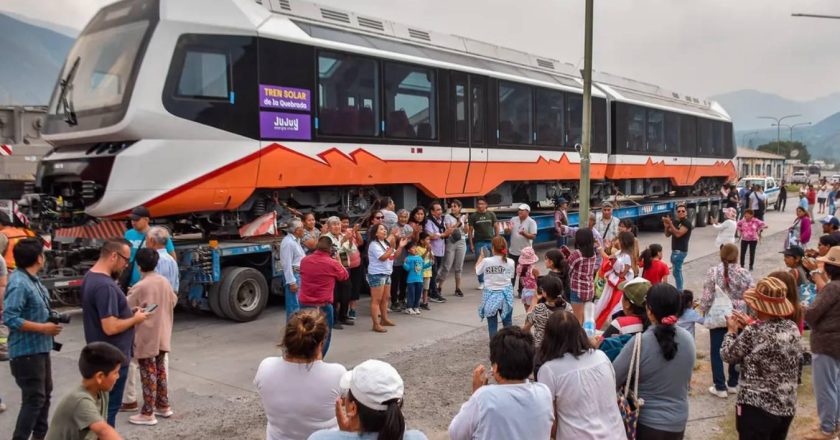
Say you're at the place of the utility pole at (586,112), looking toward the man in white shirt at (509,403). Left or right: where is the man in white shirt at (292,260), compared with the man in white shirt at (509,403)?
right

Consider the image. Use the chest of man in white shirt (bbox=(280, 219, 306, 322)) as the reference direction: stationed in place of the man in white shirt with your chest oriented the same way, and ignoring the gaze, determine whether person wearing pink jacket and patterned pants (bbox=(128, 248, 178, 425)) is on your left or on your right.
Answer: on your right

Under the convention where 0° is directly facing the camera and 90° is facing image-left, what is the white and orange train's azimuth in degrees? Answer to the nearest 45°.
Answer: approximately 45°

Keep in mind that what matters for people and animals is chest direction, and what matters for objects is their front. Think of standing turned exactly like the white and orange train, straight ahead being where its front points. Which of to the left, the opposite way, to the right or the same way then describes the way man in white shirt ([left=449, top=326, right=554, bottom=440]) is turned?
to the right

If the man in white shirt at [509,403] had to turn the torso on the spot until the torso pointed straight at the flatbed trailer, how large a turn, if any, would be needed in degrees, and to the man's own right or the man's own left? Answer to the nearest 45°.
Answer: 0° — they already face it

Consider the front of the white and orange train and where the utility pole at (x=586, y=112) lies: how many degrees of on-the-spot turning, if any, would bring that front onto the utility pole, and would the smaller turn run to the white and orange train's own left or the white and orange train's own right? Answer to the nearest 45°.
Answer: approximately 135° to the white and orange train's own left

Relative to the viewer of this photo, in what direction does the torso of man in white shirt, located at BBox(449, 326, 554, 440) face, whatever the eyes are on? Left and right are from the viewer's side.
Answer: facing away from the viewer and to the left of the viewer

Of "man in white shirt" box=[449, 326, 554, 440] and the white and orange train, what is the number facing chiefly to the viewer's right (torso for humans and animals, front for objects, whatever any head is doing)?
0

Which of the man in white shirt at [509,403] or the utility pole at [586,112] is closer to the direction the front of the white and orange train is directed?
the man in white shirt
